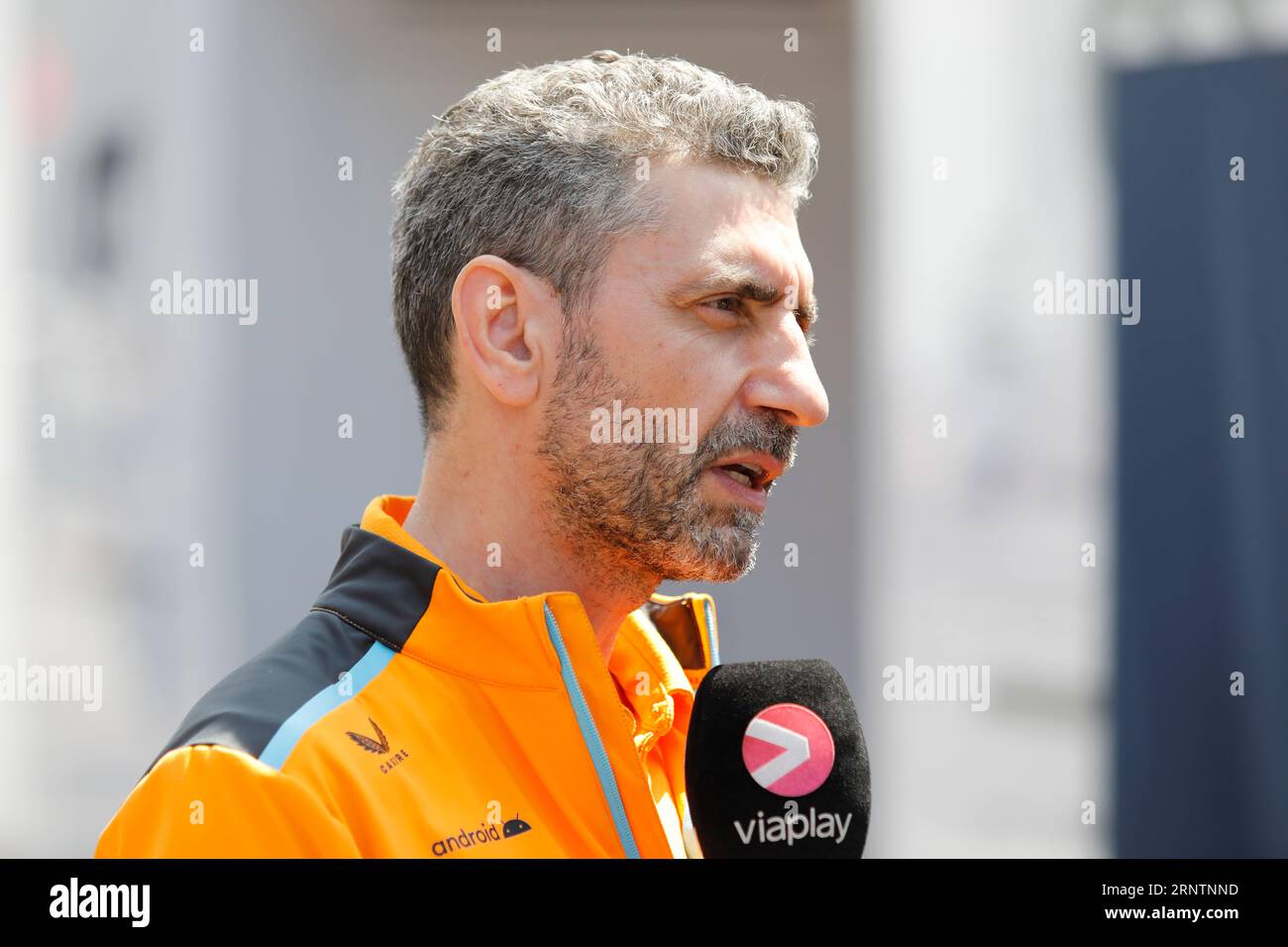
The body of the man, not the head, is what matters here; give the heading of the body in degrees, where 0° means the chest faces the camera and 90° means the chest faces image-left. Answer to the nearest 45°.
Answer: approximately 315°

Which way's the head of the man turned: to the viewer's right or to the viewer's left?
to the viewer's right

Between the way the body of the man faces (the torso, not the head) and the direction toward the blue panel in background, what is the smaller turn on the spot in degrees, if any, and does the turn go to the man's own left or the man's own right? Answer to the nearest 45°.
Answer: approximately 90° to the man's own left
